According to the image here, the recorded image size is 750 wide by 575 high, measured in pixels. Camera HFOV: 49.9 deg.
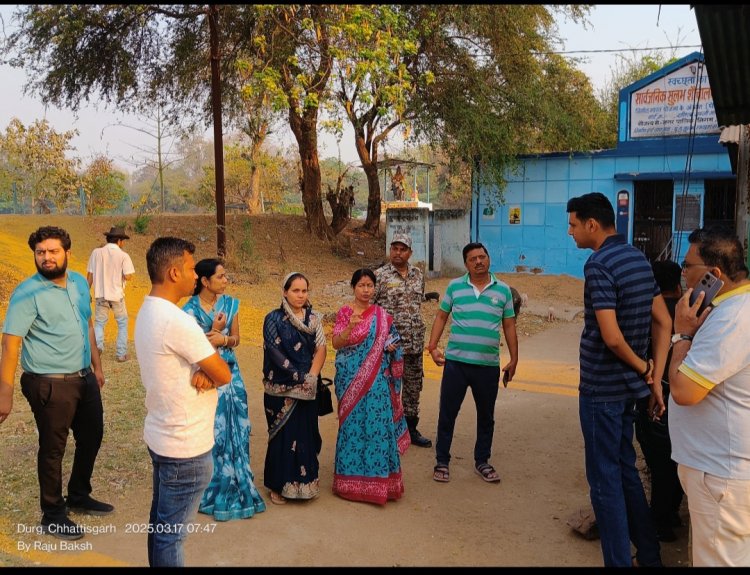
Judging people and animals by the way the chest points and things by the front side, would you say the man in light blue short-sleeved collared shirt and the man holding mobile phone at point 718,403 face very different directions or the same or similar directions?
very different directions

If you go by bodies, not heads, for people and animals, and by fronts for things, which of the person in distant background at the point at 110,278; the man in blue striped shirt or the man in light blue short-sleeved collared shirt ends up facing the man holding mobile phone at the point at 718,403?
the man in light blue short-sleeved collared shirt

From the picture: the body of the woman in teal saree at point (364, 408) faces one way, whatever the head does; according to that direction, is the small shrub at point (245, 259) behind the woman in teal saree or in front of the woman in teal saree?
behind

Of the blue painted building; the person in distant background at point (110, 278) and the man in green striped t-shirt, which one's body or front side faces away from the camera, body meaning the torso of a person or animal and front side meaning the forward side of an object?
the person in distant background

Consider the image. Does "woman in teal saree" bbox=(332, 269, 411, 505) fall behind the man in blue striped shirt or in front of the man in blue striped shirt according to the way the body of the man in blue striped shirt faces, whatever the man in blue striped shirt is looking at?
in front

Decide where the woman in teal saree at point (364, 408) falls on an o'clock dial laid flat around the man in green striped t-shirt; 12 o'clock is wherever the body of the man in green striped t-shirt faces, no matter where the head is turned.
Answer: The woman in teal saree is roughly at 2 o'clock from the man in green striped t-shirt.

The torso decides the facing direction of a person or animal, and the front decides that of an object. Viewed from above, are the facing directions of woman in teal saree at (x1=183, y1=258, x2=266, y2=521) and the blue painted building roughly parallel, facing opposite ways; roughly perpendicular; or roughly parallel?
roughly perpendicular

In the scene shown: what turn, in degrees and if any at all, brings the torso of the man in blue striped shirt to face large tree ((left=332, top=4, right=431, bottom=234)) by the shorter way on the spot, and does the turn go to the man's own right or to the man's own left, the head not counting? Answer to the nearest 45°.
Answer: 0° — they already face it

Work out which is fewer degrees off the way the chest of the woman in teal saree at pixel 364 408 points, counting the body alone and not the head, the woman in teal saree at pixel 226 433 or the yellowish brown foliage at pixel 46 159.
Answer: the woman in teal saree

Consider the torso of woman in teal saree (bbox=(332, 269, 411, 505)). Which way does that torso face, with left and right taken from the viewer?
facing the viewer

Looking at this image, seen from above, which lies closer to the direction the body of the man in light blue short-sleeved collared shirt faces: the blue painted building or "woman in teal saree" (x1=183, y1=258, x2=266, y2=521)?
the woman in teal saree

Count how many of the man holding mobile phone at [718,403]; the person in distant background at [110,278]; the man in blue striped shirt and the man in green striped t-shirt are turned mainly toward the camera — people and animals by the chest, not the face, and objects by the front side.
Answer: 1

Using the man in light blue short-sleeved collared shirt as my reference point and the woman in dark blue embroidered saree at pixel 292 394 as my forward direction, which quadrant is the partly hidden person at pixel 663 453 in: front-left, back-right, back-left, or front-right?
front-right

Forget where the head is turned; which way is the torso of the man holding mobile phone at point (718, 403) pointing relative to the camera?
to the viewer's left

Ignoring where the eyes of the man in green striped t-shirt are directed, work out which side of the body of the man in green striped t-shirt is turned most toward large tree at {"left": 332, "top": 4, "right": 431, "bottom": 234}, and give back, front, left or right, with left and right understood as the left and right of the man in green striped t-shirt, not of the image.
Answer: back

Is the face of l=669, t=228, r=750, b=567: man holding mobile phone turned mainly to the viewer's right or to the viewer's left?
to the viewer's left

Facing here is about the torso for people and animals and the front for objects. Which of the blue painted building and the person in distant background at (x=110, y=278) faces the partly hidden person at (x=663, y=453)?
the blue painted building

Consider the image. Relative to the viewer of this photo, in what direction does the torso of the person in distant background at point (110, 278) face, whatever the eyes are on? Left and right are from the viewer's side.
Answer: facing away from the viewer
